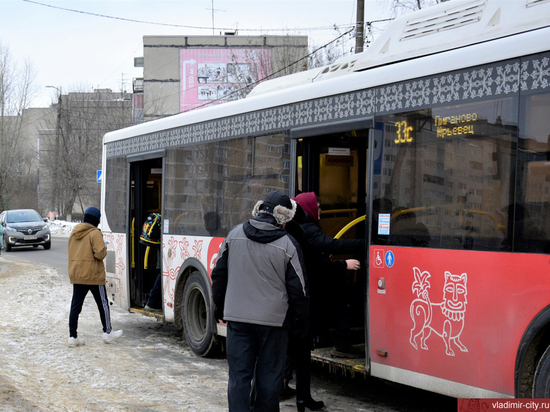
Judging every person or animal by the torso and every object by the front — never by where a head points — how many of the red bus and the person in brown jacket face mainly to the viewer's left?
0

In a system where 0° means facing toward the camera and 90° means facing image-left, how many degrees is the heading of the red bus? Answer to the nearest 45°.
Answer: approximately 315°

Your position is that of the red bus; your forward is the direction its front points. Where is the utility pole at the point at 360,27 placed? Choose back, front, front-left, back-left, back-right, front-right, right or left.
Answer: back-left

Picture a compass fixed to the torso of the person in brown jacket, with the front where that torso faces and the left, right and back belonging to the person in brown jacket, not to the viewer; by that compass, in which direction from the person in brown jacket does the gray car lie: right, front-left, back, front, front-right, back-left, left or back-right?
front-left

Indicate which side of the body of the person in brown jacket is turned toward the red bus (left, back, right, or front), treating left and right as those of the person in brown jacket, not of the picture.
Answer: right

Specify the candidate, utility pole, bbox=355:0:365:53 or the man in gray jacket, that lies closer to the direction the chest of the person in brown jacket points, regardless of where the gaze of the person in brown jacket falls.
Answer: the utility pole

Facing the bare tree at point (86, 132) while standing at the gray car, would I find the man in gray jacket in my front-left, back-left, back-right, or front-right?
back-right

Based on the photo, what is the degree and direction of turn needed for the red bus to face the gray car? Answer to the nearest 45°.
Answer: approximately 180°

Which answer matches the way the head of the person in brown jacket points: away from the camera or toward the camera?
away from the camera

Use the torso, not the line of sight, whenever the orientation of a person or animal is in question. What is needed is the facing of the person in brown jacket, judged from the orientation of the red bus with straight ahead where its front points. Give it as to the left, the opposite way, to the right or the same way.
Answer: to the left

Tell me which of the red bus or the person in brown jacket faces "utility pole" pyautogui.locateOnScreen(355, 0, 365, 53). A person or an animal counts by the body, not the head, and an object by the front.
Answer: the person in brown jacket

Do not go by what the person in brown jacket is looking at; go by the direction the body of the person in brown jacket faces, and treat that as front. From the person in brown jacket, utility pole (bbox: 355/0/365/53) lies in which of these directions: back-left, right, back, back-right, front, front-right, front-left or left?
front

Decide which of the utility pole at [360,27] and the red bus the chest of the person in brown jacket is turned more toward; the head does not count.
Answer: the utility pole

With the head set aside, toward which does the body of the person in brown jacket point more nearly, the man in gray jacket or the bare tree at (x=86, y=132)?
the bare tree

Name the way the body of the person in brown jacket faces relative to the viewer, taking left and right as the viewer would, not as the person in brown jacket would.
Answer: facing away from the viewer and to the right of the viewer

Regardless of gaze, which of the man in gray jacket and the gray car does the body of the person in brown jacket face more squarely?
the gray car

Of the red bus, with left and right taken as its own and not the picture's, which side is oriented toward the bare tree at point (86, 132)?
back
